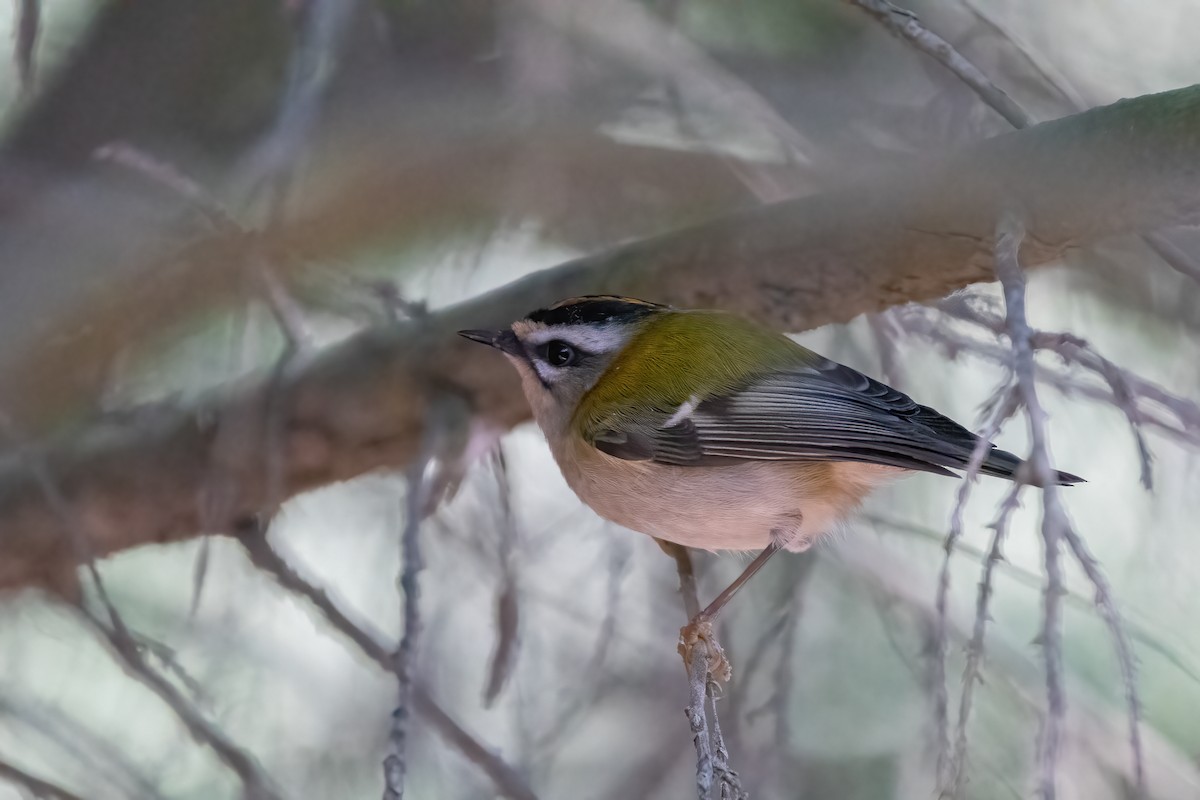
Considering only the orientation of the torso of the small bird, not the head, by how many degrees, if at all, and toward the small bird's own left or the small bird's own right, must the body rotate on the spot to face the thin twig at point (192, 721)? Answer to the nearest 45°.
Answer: approximately 45° to the small bird's own left

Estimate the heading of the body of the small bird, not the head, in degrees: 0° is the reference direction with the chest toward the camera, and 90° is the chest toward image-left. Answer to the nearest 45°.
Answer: approximately 90°

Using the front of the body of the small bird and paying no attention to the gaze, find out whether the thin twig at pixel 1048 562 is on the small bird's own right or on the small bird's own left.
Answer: on the small bird's own left
